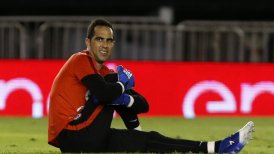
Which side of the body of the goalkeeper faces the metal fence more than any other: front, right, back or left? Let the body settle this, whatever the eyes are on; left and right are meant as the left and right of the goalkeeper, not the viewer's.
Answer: left

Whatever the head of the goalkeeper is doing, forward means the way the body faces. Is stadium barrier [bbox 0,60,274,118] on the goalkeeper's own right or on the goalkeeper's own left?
on the goalkeeper's own left

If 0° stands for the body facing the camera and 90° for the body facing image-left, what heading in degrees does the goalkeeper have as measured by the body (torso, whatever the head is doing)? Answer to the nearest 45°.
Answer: approximately 270°
